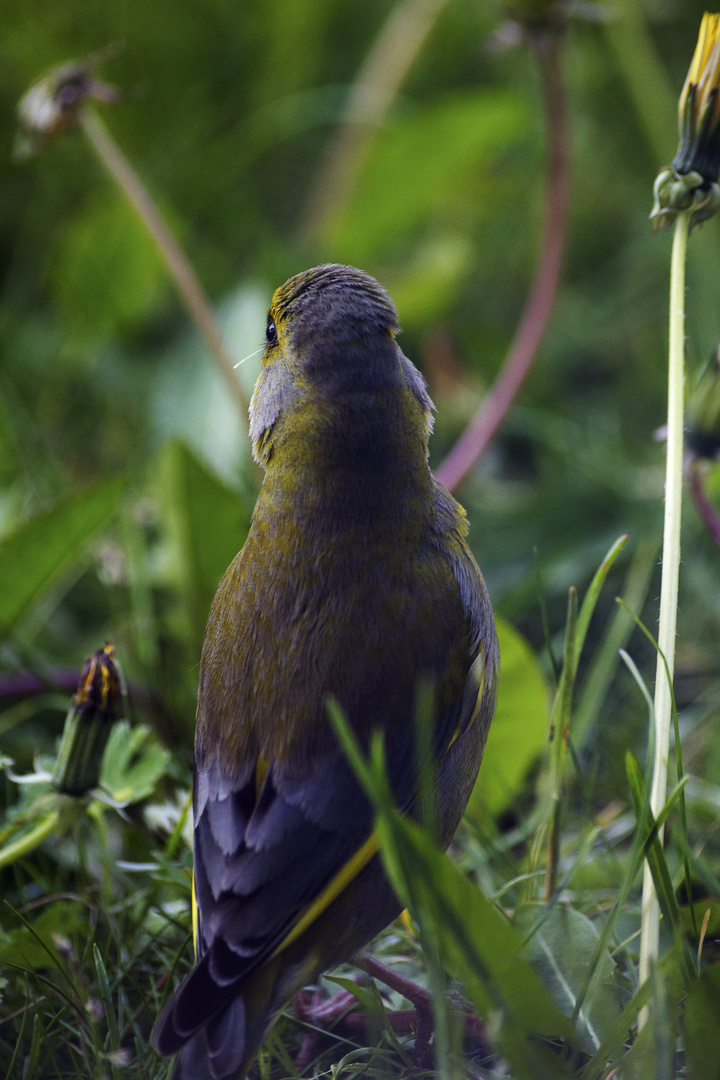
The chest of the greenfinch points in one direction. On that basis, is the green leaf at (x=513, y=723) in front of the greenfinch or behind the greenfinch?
in front

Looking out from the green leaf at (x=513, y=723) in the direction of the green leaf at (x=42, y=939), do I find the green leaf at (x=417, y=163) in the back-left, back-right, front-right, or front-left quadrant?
back-right

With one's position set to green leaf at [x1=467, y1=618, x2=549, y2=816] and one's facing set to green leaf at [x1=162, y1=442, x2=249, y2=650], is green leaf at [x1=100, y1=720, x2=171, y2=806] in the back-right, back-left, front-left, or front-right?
front-left

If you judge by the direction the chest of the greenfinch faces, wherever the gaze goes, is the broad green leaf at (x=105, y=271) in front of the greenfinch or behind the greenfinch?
in front

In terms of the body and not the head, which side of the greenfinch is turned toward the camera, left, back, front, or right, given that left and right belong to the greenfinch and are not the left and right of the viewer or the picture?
back

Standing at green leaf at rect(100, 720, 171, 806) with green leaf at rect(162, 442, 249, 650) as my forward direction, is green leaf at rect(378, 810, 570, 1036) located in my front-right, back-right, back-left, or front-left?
back-right

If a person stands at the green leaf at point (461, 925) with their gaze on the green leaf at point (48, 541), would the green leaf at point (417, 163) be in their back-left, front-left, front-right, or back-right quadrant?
front-right
